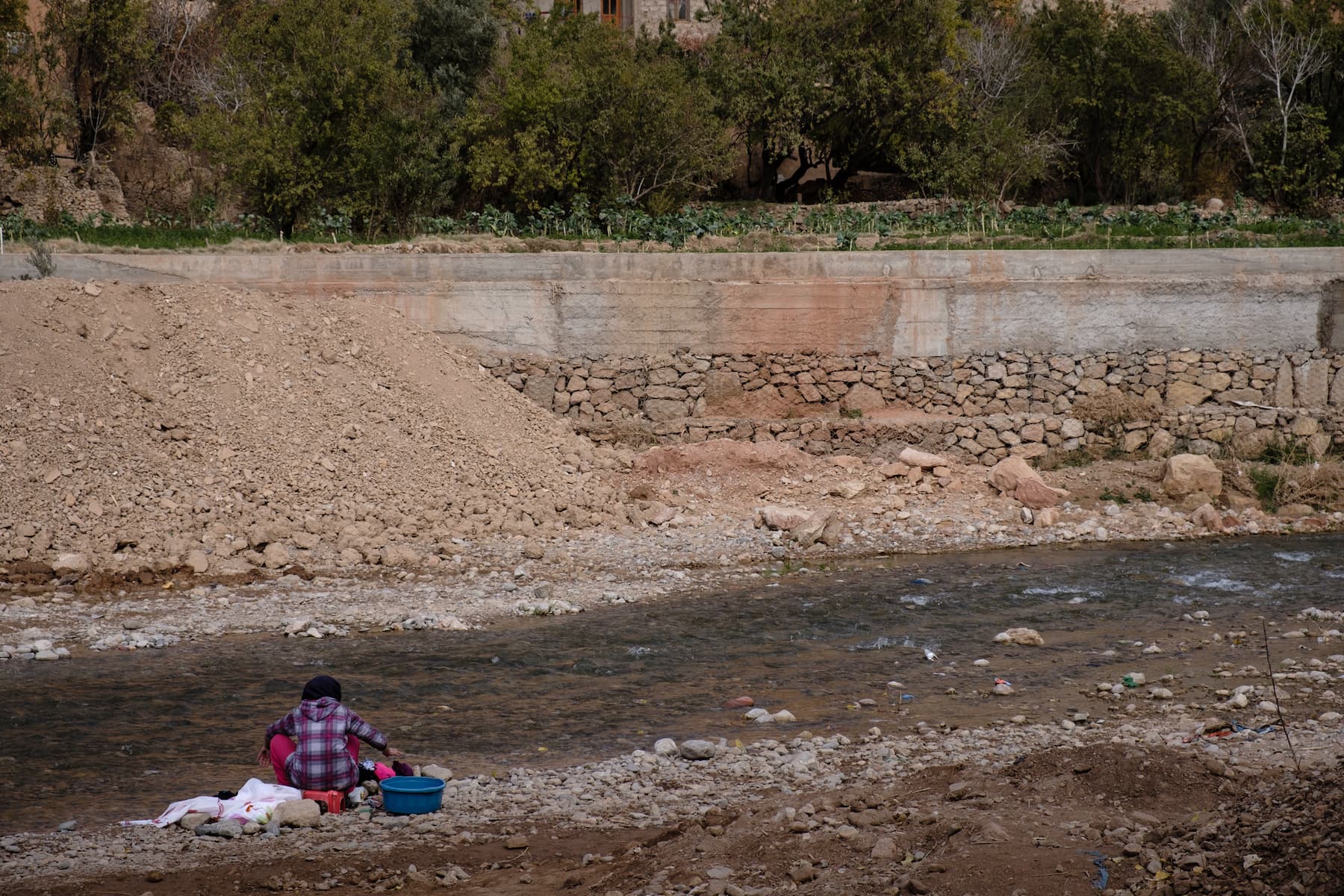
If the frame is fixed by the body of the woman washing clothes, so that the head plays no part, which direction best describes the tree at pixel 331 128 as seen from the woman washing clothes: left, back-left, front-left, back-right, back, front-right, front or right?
front

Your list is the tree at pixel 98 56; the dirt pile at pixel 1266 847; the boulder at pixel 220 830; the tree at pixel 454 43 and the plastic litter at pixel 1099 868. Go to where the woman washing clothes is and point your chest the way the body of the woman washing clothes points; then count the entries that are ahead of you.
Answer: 2

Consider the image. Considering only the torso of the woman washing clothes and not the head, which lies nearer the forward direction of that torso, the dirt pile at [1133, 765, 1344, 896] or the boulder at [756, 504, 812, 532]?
the boulder

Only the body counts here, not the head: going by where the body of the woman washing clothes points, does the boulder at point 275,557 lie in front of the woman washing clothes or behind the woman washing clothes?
in front

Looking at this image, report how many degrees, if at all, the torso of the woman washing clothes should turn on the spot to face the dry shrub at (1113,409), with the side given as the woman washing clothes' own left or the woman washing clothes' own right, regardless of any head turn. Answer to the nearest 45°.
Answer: approximately 45° to the woman washing clothes' own right

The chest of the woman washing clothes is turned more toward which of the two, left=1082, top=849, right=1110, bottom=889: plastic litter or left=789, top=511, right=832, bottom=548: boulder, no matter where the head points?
the boulder

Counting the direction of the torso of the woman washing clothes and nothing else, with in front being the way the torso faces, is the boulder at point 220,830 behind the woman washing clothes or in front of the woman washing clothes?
behind

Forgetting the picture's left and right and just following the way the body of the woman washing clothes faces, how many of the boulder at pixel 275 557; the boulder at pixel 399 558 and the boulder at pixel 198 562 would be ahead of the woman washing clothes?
3

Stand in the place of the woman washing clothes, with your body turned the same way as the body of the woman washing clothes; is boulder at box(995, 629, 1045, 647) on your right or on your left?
on your right

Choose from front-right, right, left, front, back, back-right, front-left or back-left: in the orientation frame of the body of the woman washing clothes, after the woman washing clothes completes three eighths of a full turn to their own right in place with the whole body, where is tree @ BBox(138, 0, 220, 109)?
back-left

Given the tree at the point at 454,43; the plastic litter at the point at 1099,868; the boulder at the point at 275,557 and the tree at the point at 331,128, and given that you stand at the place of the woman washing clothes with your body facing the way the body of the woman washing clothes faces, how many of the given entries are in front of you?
3

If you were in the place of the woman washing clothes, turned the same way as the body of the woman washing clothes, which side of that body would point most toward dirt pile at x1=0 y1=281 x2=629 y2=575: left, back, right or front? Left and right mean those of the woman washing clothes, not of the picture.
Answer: front

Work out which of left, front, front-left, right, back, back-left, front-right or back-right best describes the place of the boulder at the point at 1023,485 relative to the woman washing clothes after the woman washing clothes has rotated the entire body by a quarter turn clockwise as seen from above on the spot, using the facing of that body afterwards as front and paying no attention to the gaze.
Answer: front-left

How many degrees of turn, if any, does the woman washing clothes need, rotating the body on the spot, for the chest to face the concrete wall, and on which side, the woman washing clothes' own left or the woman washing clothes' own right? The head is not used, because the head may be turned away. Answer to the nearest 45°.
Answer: approximately 45° to the woman washing clothes' own right

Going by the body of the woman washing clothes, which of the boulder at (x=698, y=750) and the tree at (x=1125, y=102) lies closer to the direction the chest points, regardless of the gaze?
the tree

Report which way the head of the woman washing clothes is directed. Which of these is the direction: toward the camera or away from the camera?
away from the camera

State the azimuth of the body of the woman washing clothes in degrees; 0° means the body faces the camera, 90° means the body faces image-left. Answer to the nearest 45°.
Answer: approximately 180°

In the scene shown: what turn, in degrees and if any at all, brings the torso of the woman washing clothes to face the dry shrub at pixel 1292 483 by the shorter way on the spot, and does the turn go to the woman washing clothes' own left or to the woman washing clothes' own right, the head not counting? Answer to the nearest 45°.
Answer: approximately 45° to the woman washing clothes' own right

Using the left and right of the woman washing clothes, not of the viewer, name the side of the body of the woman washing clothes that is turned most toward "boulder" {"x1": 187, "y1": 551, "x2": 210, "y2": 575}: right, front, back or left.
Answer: front
